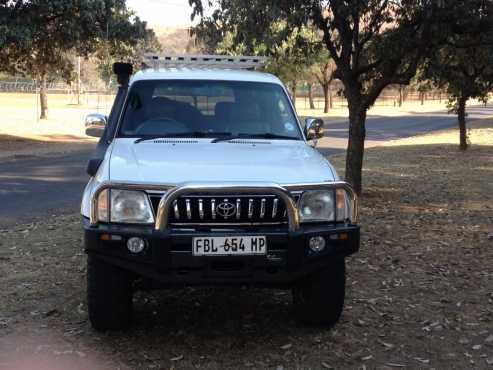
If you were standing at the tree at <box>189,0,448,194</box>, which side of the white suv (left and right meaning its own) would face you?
back

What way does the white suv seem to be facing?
toward the camera
